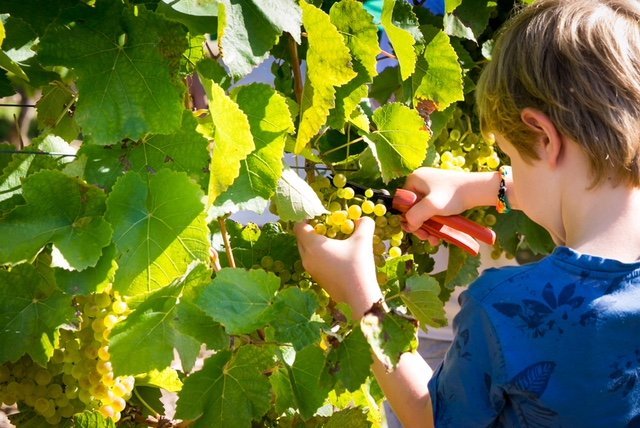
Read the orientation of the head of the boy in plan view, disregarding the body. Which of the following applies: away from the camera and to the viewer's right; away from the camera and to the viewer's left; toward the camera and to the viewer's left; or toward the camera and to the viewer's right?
away from the camera and to the viewer's left

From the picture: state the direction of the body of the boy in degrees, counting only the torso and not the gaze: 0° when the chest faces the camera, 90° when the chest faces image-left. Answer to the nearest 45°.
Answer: approximately 135°
